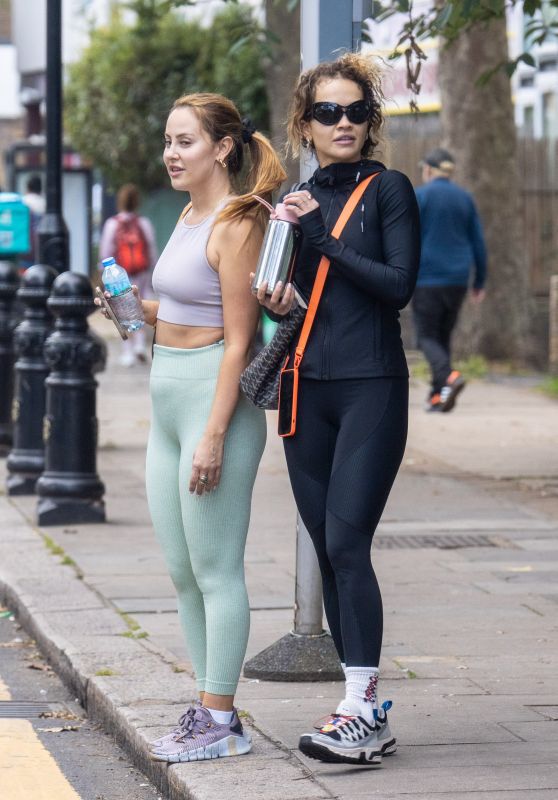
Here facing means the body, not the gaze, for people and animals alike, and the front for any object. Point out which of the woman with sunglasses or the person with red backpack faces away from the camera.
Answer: the person with red backpack

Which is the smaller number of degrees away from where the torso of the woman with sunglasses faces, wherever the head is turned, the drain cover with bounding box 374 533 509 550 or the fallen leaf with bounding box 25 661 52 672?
the fallen leaf

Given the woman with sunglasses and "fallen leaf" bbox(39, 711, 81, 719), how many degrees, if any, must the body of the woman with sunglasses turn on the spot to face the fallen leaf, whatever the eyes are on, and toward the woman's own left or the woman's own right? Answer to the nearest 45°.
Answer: approximately 90° to the woman's own right

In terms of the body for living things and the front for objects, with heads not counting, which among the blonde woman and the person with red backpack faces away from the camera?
the person with red backpack

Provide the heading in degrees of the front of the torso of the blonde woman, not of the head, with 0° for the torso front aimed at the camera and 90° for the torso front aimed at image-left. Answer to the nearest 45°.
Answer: approximately 45°

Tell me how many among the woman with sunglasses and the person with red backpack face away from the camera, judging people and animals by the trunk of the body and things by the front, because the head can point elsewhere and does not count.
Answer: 1

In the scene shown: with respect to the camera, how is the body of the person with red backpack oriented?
away from the camera

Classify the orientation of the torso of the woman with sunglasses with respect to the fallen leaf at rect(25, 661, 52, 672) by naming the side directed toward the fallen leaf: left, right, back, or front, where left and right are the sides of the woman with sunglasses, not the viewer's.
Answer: right

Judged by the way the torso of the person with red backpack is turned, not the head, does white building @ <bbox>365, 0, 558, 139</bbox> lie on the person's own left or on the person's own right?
on the person's own right

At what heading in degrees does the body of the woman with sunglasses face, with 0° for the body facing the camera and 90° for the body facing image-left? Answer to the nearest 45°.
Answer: approximately 45°

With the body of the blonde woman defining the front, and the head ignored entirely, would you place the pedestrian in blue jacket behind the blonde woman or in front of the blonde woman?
behind

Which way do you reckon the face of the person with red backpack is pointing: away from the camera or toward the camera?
away from the camera
